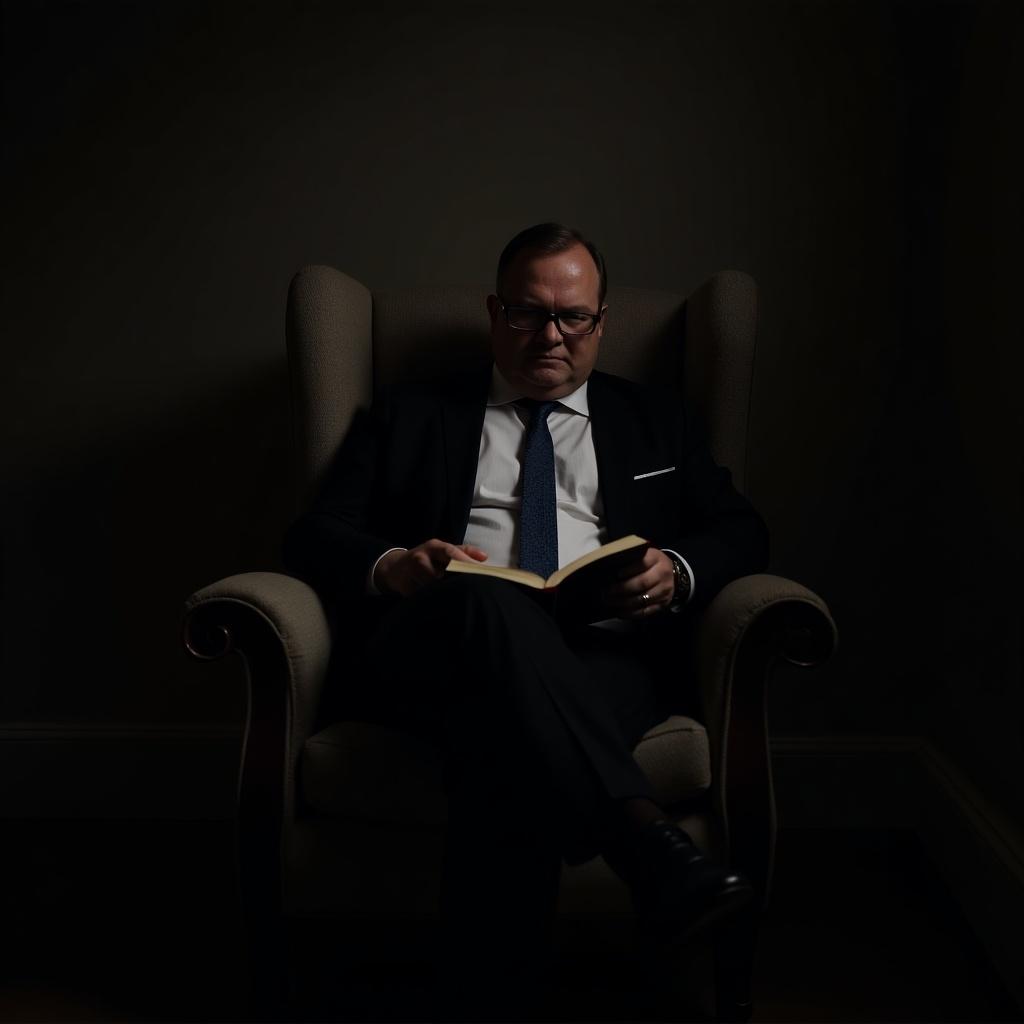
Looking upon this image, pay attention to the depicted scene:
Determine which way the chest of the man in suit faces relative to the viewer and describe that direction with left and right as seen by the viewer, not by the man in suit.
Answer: facing the viewer

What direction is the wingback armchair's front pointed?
toward the camera
